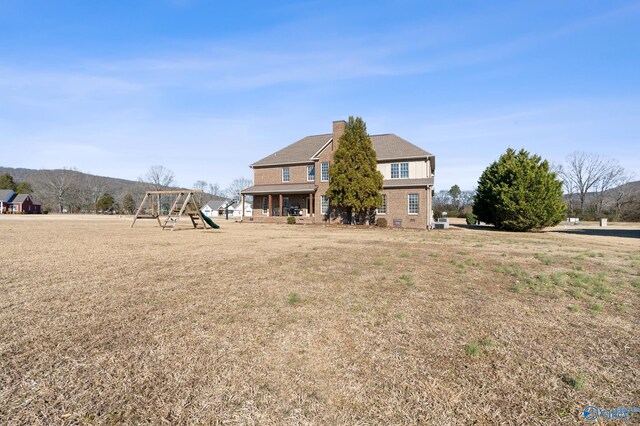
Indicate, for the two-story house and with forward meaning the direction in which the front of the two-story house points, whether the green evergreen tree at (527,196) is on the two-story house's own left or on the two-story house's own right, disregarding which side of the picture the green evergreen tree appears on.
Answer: on the two-story house's own right

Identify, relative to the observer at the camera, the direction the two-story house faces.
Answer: facing away from the viewer
